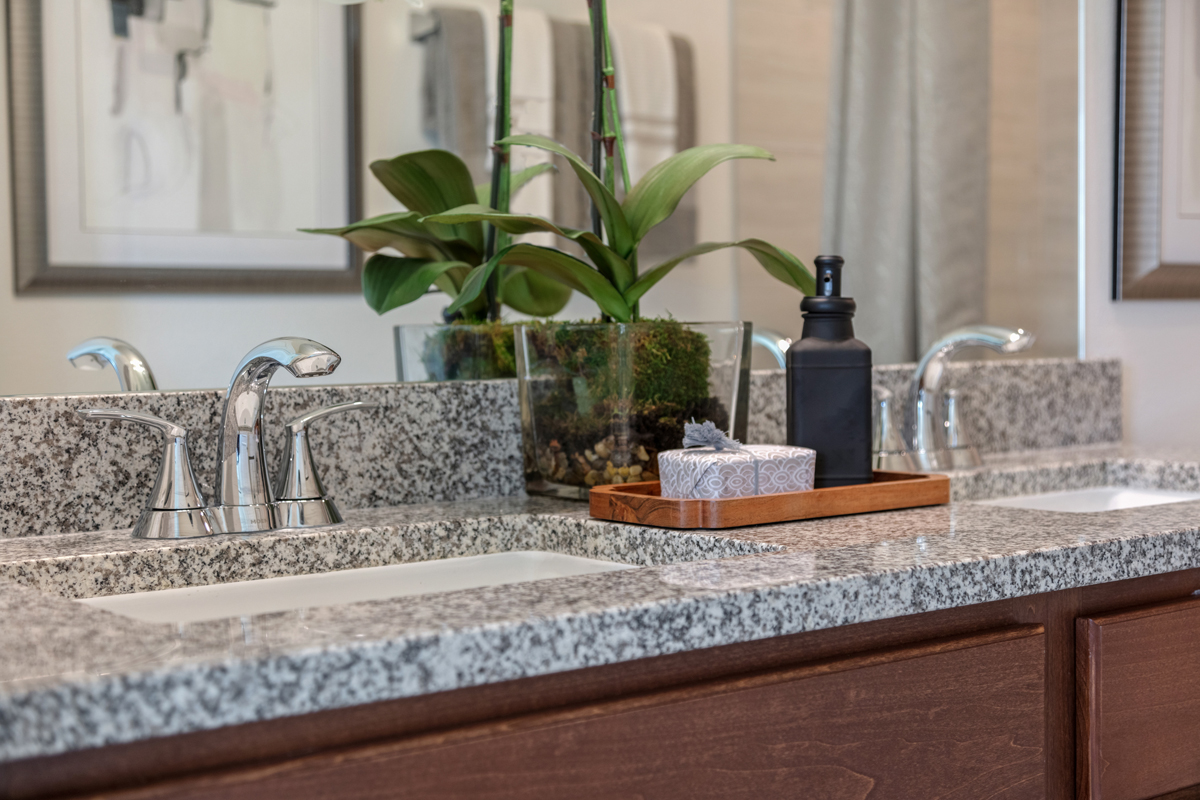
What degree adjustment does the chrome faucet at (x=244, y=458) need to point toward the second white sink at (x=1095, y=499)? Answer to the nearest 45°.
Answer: approximately 45° to its left

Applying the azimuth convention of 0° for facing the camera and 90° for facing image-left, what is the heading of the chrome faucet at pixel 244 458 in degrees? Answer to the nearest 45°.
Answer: approximately 315°

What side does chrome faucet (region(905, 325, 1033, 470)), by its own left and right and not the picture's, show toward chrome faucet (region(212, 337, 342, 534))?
right
